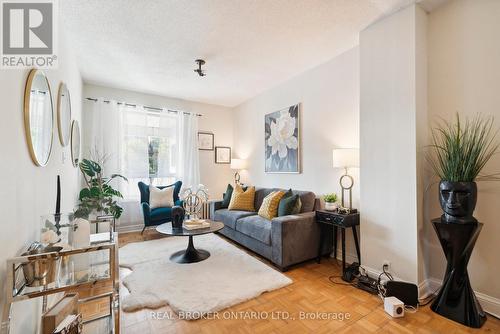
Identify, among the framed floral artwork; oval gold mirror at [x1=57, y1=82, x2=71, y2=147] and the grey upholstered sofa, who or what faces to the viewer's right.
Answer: the oval gold mirror

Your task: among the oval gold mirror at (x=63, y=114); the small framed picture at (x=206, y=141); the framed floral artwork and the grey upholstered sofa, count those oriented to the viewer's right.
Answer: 1

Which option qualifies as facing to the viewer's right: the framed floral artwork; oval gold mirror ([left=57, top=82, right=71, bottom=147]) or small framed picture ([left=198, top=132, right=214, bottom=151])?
the oval gold mirror

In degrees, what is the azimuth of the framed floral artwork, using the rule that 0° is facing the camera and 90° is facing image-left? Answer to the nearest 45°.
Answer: approximately 45°

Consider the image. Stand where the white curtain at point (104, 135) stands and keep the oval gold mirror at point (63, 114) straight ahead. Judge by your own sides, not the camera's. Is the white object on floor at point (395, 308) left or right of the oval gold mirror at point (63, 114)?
left

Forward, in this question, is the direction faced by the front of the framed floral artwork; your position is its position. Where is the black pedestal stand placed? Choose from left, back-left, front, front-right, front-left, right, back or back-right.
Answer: left

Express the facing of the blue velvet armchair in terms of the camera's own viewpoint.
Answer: facing the viewer and to the right of the viewer

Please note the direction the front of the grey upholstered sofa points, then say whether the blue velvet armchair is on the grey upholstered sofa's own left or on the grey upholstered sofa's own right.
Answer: on the grey upholstered sofa's own right

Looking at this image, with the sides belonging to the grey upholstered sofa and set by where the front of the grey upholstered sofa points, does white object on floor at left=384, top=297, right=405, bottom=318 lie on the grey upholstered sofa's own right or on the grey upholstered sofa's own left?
on the grey upholstered sofa's own left

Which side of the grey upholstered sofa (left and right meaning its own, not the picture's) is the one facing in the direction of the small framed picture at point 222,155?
right

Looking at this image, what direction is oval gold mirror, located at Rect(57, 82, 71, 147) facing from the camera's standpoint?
to the viewer's right

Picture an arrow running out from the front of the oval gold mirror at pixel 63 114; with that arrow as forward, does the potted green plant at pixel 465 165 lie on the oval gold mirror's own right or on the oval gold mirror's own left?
on the oval gold mirror's own right

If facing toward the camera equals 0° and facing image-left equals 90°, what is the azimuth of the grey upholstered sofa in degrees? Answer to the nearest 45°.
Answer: approximately 45°

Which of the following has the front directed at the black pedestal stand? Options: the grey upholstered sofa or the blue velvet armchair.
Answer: the blue velvet armchair
